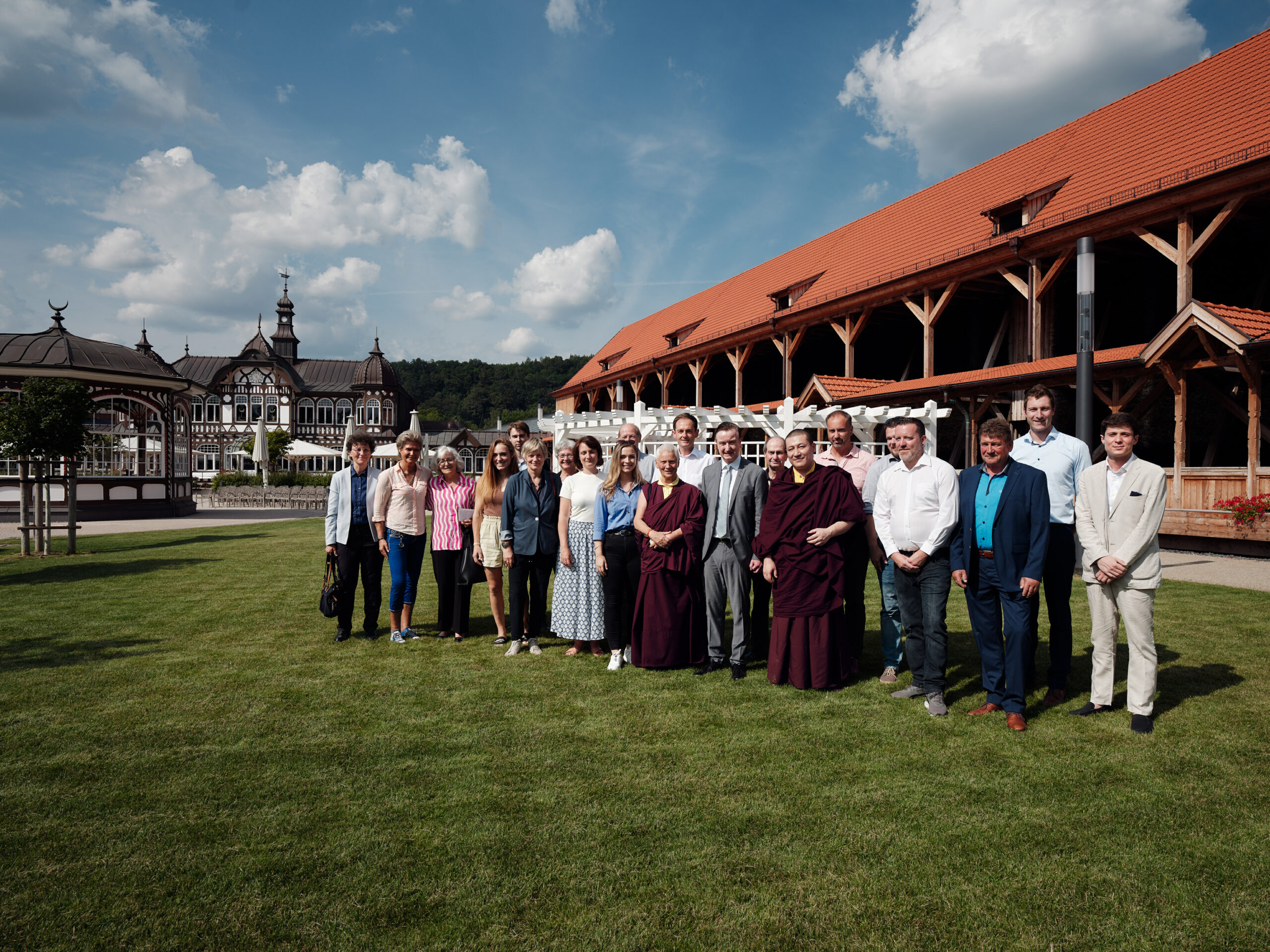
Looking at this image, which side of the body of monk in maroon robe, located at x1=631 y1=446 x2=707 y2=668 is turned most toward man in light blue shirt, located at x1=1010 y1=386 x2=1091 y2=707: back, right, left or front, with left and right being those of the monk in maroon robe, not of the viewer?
left

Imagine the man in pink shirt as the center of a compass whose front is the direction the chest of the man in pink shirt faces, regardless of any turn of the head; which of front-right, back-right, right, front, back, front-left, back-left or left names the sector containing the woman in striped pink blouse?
right

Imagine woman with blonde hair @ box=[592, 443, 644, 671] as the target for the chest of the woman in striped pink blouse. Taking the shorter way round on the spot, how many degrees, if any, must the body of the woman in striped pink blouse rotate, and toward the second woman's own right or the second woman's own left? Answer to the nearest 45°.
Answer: approximately 45° to the second woman's own left

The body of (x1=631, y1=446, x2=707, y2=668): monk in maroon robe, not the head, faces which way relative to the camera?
toward the camera

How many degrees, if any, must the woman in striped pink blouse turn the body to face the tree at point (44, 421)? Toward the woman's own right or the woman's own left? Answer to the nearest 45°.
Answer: approximately 135° to the woman's own right

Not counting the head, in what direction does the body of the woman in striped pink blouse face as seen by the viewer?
toward the camera

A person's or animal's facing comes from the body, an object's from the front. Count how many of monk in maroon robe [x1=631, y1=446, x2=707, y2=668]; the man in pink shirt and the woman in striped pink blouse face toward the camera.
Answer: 3

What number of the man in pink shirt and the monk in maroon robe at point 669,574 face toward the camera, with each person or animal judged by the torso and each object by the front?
2

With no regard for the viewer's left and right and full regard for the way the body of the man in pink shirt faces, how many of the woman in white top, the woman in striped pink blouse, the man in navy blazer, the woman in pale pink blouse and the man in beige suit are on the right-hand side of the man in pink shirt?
3

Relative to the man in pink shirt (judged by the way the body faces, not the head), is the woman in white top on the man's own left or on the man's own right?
on the man's own right
